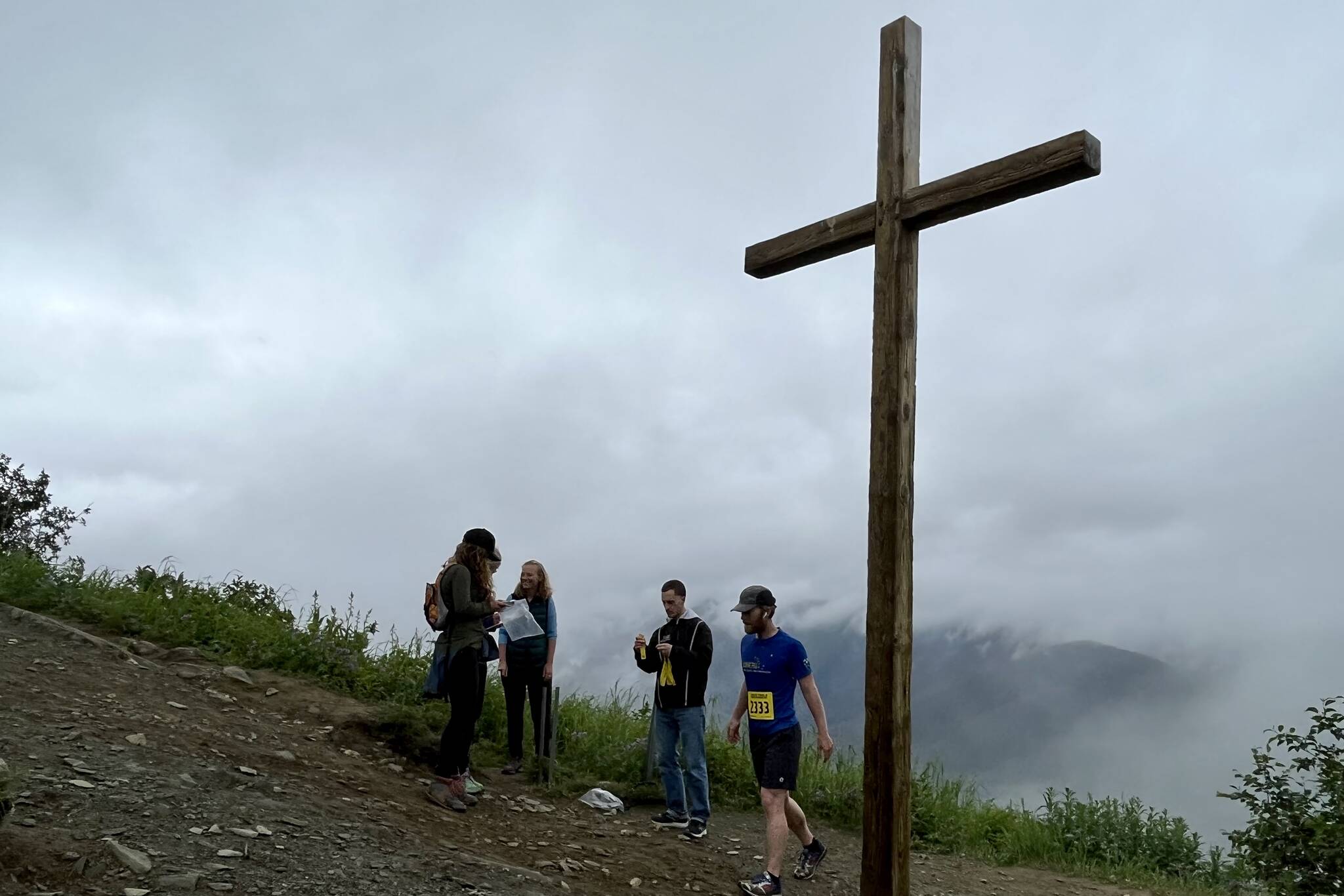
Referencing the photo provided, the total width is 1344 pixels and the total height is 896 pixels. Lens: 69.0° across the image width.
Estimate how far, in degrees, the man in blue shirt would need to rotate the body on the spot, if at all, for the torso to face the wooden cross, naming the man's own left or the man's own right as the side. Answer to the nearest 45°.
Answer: approximately 45° to the man's own left

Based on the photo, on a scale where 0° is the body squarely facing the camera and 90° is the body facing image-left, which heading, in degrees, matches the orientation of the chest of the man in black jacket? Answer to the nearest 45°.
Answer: approximately 45°

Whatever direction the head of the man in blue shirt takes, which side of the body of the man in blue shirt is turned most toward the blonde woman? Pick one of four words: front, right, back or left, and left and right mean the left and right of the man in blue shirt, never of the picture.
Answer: right

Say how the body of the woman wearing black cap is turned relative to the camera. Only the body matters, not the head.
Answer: to the viewer's right

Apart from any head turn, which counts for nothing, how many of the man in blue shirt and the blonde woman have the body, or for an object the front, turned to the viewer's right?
0

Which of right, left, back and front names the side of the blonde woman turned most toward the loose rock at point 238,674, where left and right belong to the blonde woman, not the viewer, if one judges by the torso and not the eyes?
right

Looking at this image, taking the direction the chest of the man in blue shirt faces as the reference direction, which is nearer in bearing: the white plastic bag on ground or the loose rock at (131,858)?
the loose rock

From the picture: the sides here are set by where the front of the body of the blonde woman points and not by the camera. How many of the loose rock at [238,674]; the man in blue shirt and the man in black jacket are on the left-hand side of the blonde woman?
2

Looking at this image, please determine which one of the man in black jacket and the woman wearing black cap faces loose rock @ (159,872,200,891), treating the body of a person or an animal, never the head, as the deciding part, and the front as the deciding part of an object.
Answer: the man in black jacket

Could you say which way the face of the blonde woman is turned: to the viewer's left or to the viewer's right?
to the viewer's left

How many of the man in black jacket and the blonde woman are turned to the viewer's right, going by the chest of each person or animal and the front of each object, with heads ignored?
0

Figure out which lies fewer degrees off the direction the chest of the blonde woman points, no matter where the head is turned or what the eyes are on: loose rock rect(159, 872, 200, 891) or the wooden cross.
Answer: the loose rock
